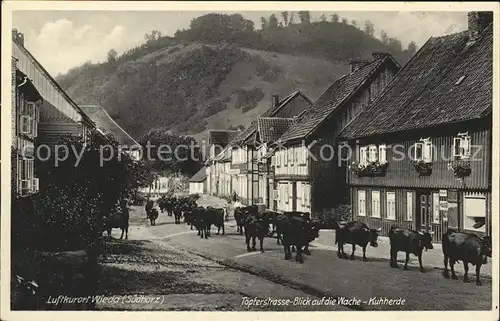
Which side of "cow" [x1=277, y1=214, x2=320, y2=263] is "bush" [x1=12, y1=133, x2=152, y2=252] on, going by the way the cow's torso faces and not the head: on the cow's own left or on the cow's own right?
on the cow's own right

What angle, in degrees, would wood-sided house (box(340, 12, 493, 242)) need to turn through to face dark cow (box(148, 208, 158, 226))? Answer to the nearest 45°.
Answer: approximately 45° to its right

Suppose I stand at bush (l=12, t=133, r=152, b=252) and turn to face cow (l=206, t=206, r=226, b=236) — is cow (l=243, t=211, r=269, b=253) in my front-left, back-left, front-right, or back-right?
front-right

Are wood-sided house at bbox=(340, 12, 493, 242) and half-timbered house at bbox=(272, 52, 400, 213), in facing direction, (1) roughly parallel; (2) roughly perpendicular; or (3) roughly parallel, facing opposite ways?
roughly parallel

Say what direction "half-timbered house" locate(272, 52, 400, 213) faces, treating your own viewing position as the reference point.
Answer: facing the viewer and to the left of the viewer

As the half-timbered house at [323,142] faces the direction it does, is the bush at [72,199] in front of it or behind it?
in front

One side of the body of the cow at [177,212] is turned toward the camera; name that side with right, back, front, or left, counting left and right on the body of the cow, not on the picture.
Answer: front

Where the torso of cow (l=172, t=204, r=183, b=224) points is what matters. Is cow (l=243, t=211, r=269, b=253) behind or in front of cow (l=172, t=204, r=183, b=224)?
in front
